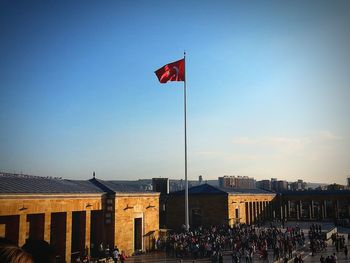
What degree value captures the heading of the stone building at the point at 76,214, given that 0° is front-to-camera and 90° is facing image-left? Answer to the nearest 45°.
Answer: approximately 315°

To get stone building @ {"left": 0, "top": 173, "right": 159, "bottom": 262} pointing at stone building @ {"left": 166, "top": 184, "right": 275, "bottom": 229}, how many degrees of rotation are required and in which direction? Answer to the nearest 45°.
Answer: approximately 90° to its left

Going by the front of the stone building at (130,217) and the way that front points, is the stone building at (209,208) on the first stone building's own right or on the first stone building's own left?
on the first stone building's own left
